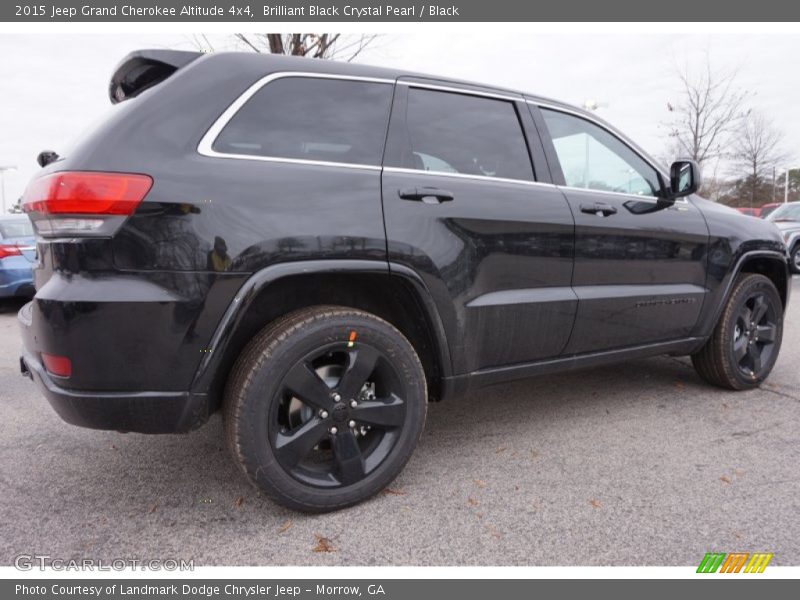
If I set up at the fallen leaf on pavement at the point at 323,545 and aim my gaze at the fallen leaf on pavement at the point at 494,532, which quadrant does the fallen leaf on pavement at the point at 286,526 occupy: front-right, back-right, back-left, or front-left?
back-left

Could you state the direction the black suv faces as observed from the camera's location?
facing away from the viewer and to the right of the viewer

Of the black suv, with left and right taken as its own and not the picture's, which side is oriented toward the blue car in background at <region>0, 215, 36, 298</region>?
left
